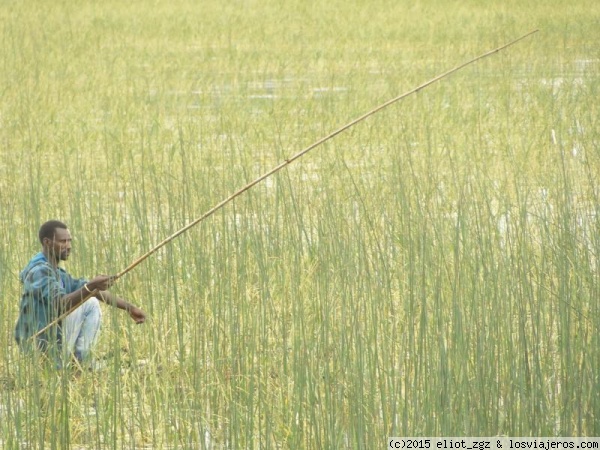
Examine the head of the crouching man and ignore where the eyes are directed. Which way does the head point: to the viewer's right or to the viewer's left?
to the viewer's right

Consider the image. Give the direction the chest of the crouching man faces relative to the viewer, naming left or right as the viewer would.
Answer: facing to the right of the viewer
